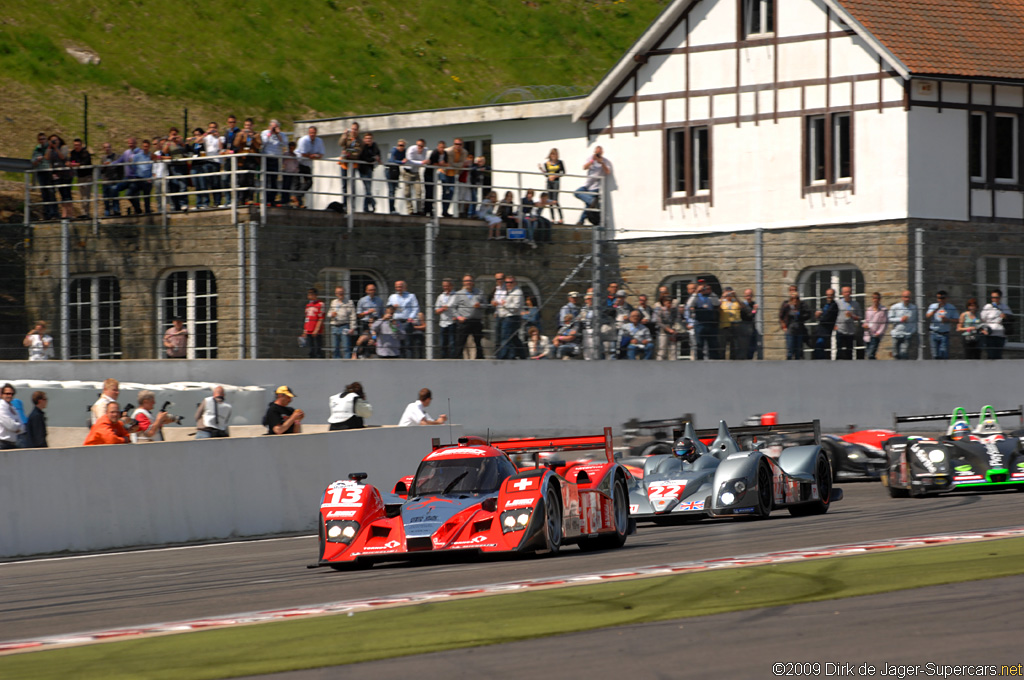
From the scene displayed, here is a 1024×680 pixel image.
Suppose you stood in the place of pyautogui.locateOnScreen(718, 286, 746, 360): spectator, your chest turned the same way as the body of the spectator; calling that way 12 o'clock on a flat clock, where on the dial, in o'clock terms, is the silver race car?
The silver race car is roughly at 12 o'clock from the spectator.

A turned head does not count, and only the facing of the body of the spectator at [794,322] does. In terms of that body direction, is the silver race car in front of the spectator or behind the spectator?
in front

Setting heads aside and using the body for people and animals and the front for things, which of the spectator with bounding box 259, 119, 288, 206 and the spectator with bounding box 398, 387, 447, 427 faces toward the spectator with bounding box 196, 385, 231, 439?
the spectator with bounding box 259, 119, 288, 206

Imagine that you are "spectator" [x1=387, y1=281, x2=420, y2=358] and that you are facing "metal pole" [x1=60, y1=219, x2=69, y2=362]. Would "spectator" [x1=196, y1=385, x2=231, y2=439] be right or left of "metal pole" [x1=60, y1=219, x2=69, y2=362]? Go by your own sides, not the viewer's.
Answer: left

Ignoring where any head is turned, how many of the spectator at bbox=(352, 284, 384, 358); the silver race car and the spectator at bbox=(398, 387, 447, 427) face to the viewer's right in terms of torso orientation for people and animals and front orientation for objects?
1

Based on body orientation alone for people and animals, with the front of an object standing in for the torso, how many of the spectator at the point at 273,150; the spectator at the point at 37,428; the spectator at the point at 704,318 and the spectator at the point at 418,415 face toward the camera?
2

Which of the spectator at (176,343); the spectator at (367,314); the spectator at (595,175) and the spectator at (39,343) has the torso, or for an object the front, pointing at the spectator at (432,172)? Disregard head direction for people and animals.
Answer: the spectator at (595,175)

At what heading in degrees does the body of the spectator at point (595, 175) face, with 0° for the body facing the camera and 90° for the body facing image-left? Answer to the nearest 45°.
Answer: approximately 45°

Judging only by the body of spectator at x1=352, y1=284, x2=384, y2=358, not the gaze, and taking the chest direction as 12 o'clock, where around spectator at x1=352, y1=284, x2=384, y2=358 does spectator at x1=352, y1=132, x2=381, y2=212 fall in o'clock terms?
spectator at x1=352, y1=132, x2=381, y2=212 is roughly at 6 o'clock from spectator at x1=352, y1=284, x2=384, y2=358.

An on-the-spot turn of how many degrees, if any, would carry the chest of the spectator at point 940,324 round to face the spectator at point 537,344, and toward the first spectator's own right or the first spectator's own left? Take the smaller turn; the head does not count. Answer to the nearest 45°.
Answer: approximately 45° to the first spectator's own right

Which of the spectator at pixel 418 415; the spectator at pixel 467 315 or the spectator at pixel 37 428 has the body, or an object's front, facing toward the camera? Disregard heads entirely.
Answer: the spectator at pixel 467 315
